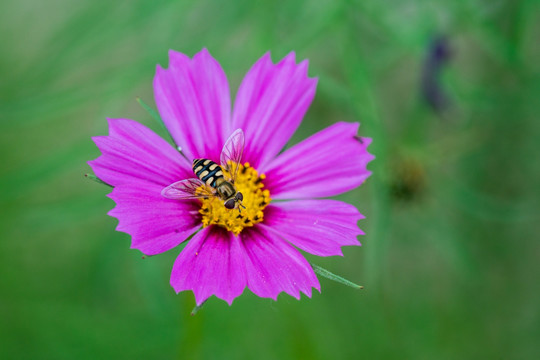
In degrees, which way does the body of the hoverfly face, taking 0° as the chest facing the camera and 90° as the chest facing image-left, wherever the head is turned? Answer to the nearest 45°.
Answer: approximately 315°
